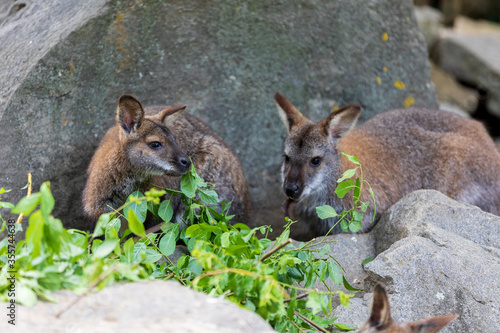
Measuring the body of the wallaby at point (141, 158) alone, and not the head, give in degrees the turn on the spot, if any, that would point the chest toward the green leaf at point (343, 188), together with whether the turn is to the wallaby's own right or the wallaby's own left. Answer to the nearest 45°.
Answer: approximately 90° to the wallaby's own left

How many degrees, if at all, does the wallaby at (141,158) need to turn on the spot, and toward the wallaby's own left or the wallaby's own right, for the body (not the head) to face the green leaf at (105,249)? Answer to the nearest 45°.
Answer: approximately 45° to the wallaby's own left

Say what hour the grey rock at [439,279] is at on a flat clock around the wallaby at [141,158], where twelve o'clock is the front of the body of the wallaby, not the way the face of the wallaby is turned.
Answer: The grey rock is roughly at 9 o'clock from the wallaby.

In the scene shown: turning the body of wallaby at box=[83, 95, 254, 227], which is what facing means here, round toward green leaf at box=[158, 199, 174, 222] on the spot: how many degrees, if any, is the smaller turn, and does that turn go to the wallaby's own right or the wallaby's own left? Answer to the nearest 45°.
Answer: approximately 45° to the wallaby's own left

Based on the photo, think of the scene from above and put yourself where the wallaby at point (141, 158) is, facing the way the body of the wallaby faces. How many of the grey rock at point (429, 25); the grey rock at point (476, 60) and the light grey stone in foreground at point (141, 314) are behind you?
2

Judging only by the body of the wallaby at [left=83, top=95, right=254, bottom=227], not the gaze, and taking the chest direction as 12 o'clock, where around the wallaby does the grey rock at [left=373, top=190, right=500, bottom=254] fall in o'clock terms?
The grey rock is roughly at 8 o'clock from the wallaby.

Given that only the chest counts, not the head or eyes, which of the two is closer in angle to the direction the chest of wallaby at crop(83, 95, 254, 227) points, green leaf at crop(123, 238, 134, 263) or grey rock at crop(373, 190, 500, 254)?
the green leaf

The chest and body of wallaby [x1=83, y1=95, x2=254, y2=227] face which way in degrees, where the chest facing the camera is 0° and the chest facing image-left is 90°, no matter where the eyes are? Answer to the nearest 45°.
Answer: approximately 45°

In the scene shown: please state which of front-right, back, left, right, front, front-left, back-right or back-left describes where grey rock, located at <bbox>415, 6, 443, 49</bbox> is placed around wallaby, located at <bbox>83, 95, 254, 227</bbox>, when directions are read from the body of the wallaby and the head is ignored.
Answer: back

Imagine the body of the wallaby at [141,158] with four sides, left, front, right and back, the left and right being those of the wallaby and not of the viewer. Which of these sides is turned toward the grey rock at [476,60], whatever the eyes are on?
back
